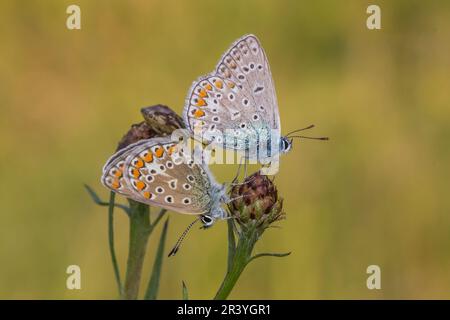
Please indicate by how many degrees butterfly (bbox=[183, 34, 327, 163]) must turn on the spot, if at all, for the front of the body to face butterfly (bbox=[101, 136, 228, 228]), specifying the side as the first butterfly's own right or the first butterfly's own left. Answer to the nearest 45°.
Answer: approximately 135° to the first butterfly's own right

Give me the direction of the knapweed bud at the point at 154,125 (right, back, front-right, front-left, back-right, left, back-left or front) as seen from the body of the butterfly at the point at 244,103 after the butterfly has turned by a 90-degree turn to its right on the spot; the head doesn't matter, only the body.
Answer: front-right

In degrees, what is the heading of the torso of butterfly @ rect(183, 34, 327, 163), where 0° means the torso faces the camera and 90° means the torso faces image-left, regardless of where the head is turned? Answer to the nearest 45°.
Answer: approximately 270°
